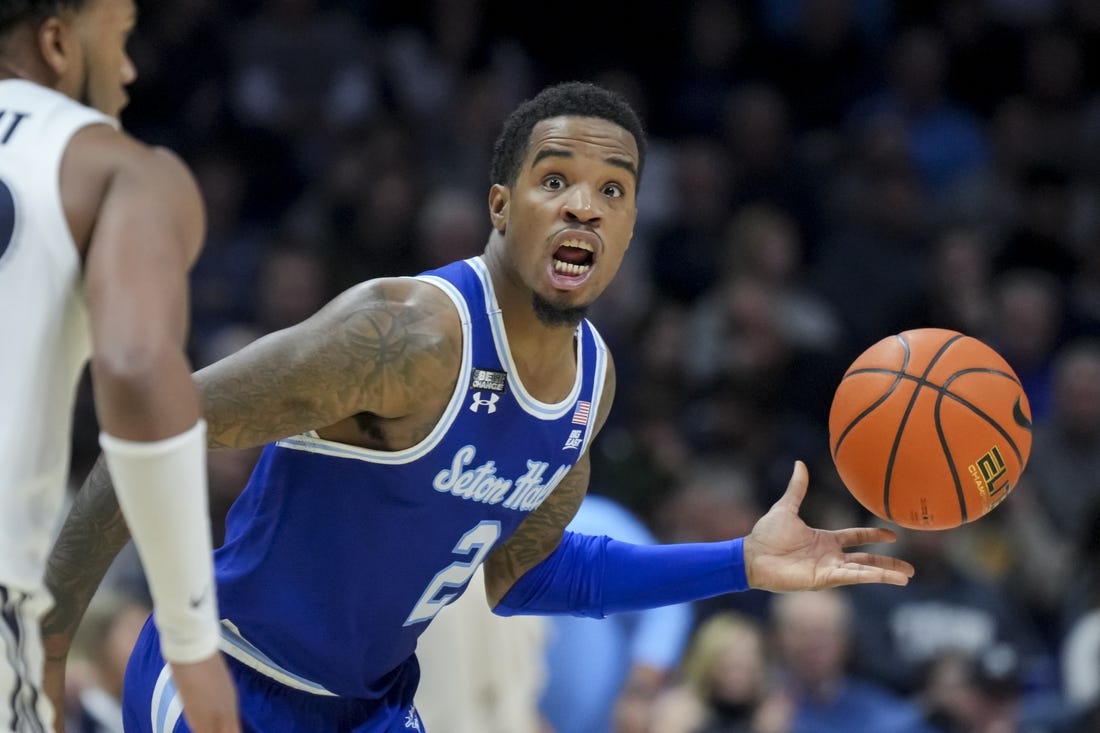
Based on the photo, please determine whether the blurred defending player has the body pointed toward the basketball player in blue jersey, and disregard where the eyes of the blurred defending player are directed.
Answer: yes

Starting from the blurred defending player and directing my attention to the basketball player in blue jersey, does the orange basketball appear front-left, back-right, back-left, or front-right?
front-right

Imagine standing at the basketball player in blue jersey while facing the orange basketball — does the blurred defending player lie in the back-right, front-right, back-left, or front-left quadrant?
back-right

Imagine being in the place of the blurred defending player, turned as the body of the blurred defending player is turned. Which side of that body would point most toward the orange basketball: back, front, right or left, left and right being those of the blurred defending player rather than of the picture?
front

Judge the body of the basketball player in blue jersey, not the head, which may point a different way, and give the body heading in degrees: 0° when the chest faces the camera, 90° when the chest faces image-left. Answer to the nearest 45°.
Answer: approximately 315°

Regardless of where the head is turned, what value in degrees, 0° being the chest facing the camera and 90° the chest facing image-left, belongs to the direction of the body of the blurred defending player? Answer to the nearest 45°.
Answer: approximately 225°

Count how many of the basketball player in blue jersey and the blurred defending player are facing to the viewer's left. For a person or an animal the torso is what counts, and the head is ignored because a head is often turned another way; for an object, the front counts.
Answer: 0

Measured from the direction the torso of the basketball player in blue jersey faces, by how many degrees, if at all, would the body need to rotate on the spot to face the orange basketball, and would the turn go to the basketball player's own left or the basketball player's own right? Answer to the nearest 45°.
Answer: approximately 45° to the basketball player's own left

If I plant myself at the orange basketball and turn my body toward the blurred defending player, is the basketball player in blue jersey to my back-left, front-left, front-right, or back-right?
front-right
